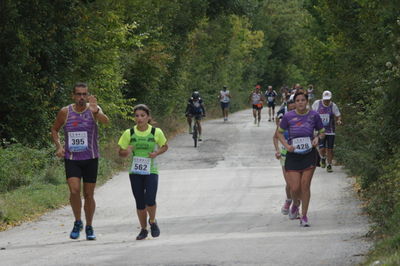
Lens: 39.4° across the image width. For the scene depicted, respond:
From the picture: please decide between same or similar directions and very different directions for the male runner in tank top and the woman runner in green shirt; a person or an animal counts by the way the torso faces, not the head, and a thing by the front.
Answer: same or similar directions

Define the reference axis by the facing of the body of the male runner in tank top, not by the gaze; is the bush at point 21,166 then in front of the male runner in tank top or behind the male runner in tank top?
behind

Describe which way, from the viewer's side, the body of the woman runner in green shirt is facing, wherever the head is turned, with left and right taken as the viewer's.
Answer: facing the viewer

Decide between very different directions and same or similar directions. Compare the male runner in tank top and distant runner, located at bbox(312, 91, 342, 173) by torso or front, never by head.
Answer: same or similar directions

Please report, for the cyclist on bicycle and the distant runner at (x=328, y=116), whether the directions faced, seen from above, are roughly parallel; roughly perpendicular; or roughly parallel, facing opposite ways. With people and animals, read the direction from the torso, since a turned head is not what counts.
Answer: roughly parallel

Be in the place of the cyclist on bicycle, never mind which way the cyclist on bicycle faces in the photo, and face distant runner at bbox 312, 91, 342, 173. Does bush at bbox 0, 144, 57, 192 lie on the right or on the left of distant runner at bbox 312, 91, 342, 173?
right

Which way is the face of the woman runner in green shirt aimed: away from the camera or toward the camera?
toward the camera

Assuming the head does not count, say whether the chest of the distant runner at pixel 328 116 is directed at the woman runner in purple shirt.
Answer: yes

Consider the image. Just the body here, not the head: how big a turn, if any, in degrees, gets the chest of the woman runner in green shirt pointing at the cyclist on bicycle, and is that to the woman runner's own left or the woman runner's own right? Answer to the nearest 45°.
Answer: approximately 180°

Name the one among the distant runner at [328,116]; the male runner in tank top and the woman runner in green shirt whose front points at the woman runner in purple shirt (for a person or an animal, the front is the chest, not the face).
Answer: the distant runner

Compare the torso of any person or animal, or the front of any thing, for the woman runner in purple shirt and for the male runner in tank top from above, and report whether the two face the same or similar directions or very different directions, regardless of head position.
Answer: same or similar directions

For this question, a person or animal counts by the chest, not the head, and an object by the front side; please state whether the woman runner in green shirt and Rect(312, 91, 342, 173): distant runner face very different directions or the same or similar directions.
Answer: same or similar directions

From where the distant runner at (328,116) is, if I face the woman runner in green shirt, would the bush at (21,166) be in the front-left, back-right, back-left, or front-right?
front-right

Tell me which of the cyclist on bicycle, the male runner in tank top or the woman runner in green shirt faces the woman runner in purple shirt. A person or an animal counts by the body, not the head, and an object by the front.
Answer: the cyclist on bicycle

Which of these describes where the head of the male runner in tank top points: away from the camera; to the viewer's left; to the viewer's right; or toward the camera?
toward the camera

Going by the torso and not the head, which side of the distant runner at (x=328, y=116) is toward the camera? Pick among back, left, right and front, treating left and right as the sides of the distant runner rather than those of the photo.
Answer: front

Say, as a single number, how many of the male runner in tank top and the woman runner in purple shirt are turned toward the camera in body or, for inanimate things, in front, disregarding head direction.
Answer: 2
